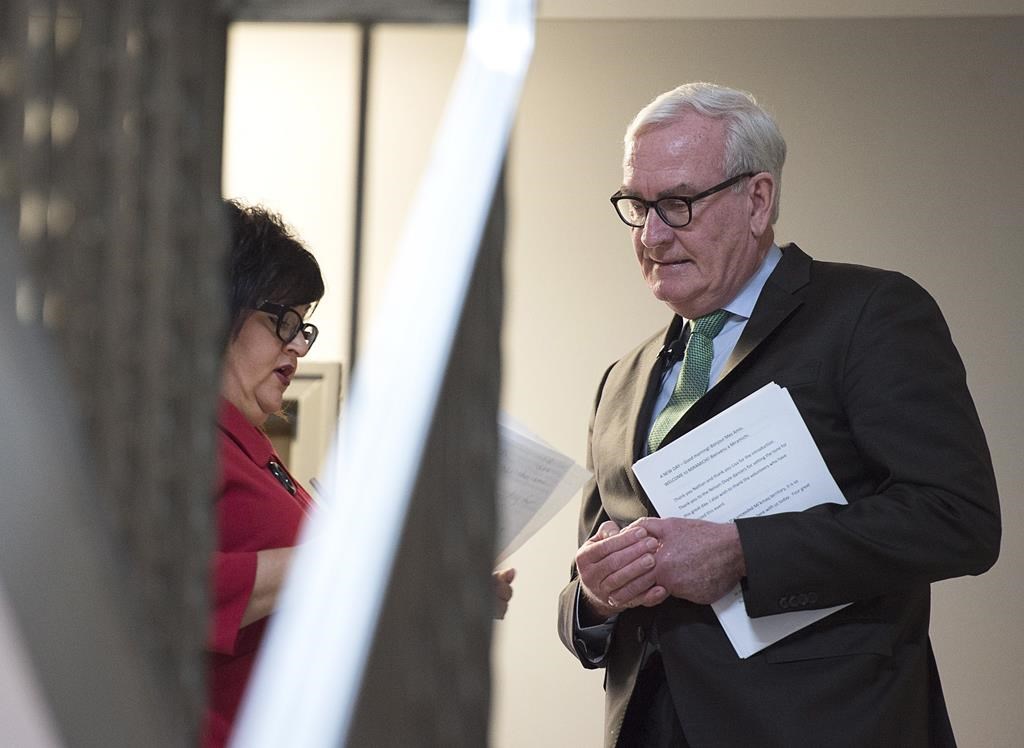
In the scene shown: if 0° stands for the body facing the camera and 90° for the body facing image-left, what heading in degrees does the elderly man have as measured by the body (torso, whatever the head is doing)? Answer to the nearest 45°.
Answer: approximately 45°

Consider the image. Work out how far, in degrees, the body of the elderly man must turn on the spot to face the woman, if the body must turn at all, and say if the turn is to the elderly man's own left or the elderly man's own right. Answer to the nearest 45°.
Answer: approximately 45° to the elderly man's own right

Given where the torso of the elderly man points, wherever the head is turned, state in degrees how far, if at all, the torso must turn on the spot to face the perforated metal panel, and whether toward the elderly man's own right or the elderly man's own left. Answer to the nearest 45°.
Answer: approximately 45° to the elderly man's own left

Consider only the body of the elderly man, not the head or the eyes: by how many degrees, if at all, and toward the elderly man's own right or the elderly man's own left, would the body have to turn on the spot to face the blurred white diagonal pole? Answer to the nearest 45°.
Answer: approximately 45° to the elderly man's own left
